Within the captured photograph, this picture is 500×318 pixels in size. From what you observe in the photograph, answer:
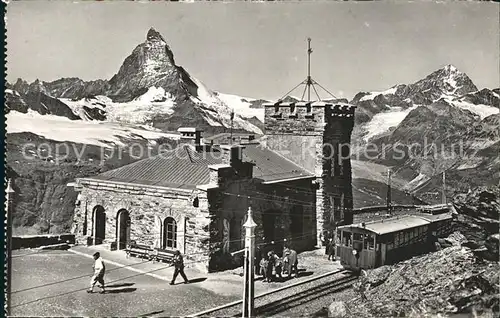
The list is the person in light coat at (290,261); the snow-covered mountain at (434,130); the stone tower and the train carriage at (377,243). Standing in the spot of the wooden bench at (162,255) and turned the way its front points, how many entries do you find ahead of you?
0

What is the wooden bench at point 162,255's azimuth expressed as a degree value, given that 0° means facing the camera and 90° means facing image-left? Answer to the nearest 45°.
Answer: approximately 45°

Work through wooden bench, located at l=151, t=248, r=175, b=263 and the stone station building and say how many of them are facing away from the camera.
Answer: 0

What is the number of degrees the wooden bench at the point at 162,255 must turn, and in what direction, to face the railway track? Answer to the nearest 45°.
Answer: approximately 90° to its left

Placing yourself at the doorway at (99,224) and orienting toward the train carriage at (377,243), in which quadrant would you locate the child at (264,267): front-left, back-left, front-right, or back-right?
front-right

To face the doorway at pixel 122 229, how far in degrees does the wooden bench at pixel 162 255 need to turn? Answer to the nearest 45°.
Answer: approximately 90° to its right

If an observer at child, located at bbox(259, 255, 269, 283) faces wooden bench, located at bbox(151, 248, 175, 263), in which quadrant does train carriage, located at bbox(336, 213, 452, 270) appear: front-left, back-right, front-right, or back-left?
back-right

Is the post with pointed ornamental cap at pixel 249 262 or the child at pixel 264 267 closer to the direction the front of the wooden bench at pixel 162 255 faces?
the post with pointed ornamental cap
